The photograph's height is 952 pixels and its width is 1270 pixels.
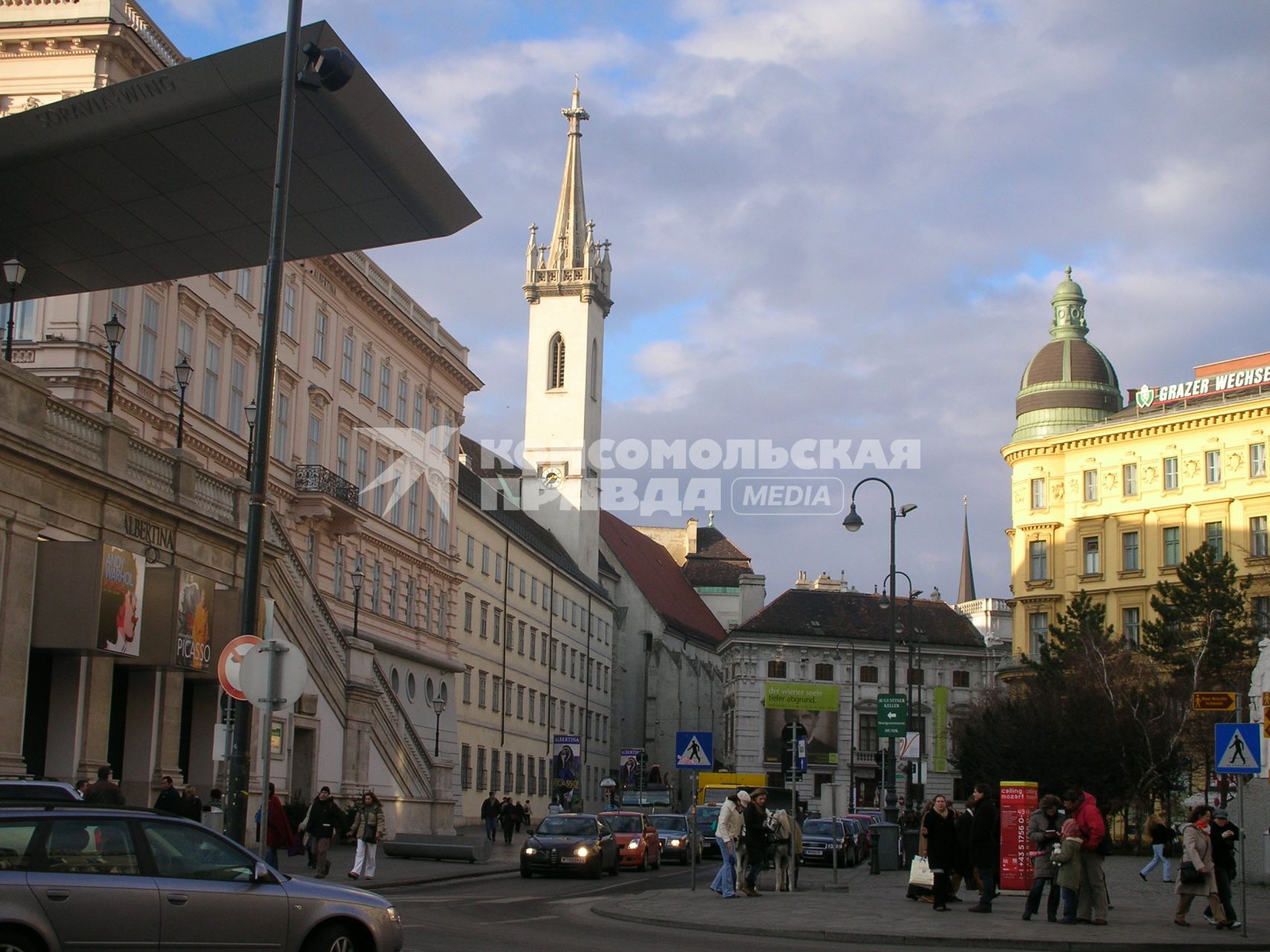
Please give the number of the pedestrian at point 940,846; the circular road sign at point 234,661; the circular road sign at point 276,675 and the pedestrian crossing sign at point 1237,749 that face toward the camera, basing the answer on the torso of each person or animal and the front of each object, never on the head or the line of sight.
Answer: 3

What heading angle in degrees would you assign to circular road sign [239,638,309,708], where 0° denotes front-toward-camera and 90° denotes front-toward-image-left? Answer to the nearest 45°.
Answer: approximately 180°

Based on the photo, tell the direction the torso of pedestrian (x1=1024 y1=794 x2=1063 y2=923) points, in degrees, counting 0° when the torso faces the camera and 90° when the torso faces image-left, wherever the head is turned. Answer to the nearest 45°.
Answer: approximately 315°

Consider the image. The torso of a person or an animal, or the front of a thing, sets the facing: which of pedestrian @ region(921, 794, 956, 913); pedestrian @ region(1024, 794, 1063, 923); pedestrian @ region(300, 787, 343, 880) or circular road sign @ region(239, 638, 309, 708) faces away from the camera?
the circular road sign

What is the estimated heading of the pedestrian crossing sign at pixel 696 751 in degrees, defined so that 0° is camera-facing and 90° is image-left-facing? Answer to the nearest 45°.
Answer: approximately 0°

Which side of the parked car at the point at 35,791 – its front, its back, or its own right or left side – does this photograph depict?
right

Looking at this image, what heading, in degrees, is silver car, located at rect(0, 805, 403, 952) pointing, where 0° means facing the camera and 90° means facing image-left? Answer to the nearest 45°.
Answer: approximately 270°

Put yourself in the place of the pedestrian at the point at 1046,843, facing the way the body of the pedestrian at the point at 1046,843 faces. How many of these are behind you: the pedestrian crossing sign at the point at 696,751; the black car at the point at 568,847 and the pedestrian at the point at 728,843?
3
